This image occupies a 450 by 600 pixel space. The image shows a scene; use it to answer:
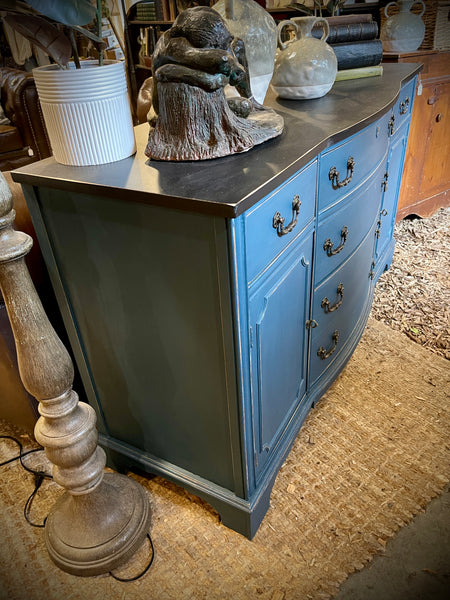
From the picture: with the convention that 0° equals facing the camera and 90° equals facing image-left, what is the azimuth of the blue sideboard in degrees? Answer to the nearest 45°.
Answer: approximately 315°

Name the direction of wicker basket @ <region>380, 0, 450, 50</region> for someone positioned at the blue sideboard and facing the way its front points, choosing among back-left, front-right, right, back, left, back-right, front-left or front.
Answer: left

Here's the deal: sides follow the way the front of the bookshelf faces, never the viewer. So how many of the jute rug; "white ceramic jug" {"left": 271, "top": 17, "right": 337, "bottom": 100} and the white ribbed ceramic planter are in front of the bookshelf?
3

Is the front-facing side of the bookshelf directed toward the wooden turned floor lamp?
yes

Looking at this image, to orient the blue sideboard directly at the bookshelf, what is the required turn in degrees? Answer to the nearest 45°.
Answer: approximately 135° to its left

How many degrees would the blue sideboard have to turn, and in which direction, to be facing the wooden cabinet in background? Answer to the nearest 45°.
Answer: approximately 90° to its left

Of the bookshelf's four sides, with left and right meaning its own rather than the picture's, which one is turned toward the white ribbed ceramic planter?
front

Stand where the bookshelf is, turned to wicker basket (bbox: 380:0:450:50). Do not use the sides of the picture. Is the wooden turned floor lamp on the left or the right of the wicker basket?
right

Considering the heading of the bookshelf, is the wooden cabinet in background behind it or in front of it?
in front

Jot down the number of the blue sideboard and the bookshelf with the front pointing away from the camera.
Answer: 0

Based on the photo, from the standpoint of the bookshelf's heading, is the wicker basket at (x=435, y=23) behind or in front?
in front

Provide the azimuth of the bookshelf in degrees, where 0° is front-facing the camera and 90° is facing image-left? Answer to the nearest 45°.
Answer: approximately 0°

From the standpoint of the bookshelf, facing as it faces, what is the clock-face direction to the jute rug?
The jute rug is roughly at 12 o'clock from the bookshelf.
